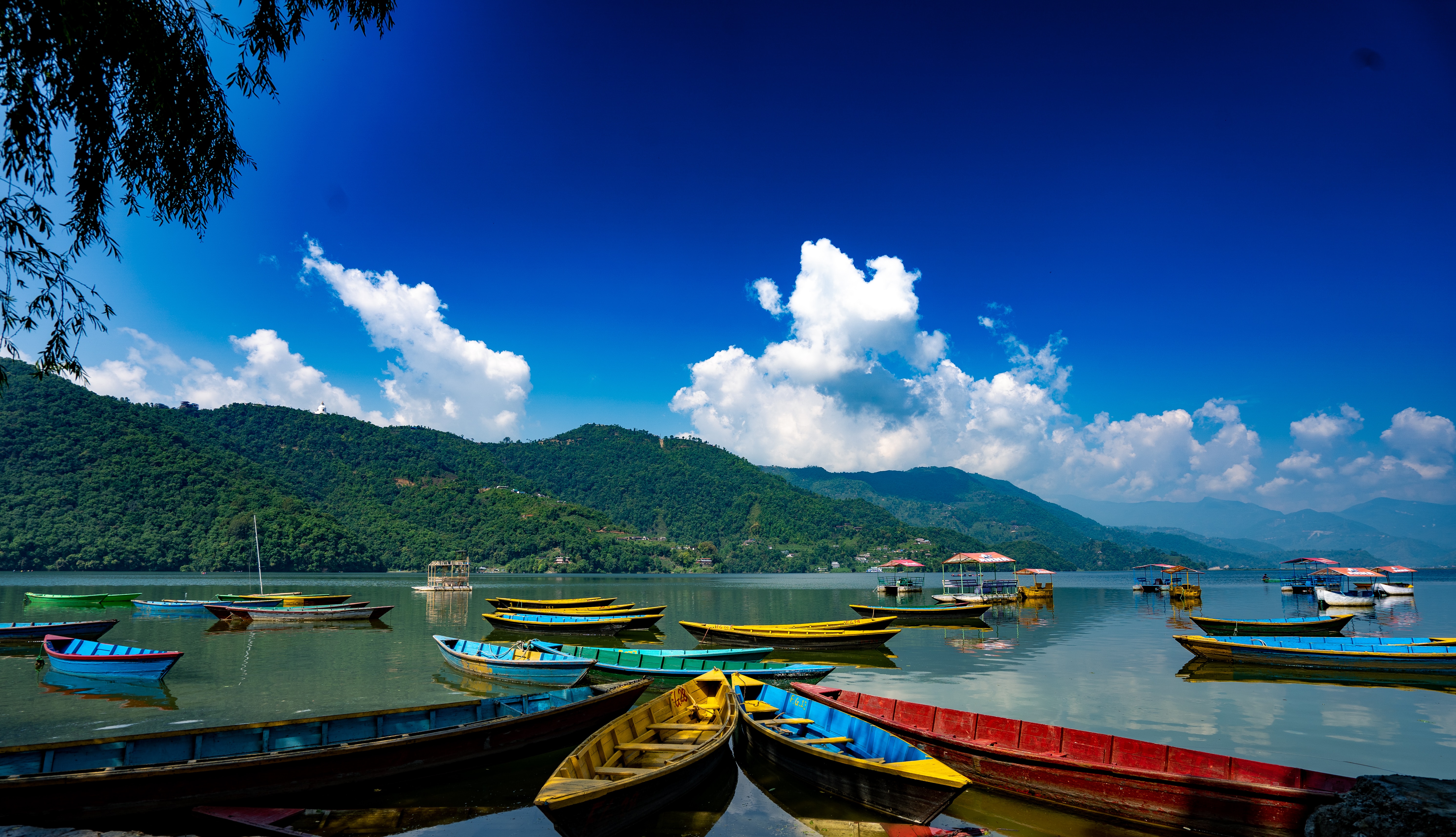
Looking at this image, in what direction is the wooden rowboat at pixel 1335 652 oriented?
to the viewer's left

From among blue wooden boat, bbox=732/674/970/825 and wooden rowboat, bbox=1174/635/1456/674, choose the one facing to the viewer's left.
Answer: the wooden rowboat

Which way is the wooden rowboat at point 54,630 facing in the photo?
to the viewer's right

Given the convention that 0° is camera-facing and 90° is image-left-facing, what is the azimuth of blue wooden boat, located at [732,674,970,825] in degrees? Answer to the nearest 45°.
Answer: approximately 315°

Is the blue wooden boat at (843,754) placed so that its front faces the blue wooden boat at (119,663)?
no

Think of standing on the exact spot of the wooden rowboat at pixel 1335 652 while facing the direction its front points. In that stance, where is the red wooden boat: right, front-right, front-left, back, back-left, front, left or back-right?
left
